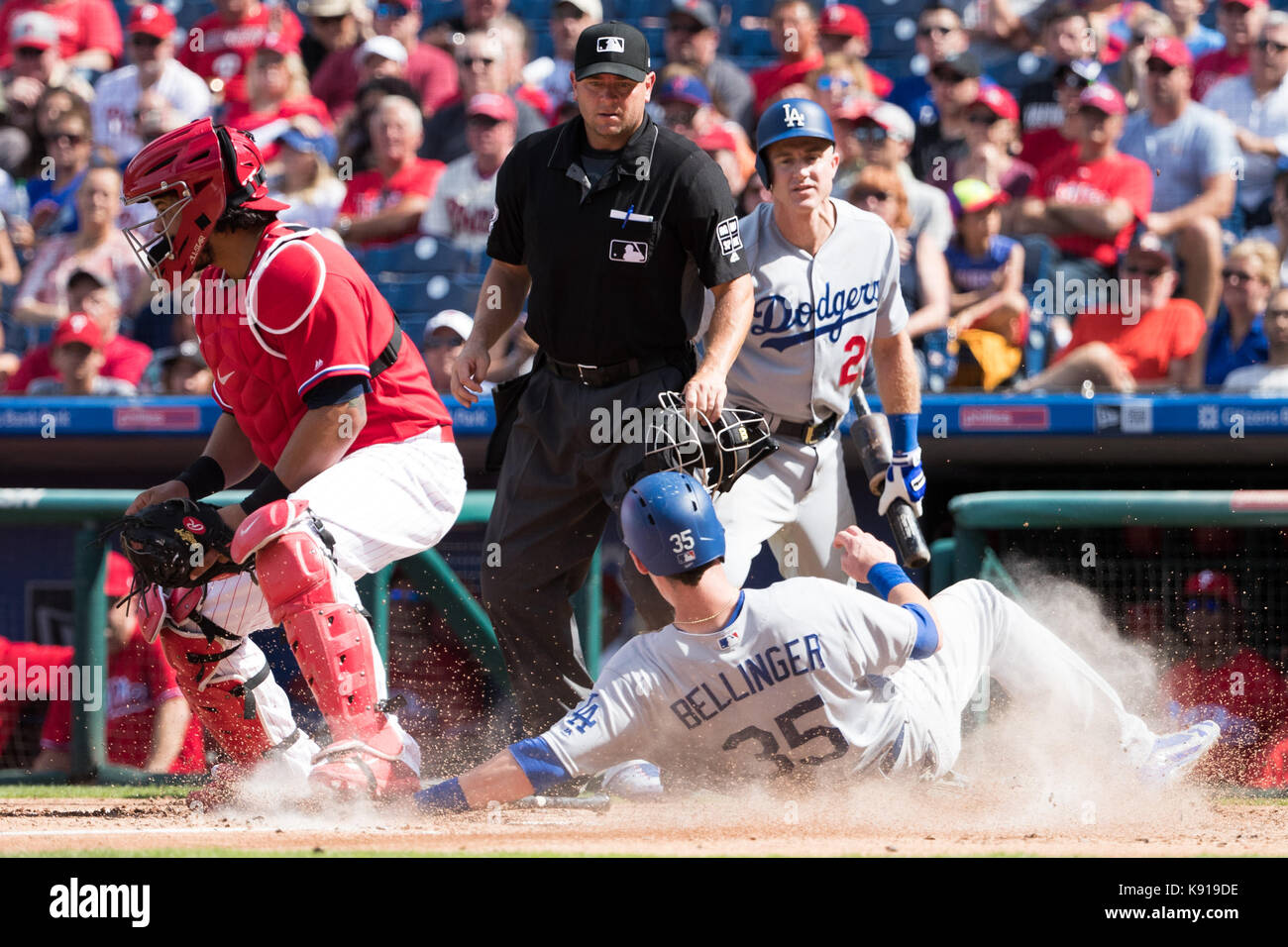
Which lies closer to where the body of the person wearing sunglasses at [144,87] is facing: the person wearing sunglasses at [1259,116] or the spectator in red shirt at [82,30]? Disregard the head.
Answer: the person wearing sunglasses

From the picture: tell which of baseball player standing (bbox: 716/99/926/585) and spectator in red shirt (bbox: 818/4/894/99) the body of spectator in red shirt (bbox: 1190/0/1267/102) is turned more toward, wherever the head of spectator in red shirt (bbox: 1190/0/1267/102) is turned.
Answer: the baseball player standing

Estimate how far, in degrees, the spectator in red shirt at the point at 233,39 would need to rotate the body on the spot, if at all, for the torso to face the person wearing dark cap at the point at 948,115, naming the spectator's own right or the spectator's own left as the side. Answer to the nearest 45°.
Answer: approximately 45° to the spectator's own left

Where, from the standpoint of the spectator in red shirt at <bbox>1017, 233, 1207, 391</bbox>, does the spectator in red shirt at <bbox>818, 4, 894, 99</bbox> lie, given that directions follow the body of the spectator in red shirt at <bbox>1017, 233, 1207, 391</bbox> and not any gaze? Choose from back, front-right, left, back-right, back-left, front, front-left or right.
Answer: back-right

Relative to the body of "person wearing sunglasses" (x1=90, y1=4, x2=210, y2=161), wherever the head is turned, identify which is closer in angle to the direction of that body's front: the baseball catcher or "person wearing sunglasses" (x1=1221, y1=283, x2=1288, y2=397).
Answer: the baseball catcher

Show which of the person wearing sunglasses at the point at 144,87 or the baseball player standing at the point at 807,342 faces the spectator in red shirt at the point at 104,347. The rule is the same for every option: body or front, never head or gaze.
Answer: the person wearing sunglasses

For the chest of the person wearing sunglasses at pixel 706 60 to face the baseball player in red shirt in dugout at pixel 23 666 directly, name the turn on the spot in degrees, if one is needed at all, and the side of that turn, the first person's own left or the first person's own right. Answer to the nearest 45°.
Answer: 0° — they already face them

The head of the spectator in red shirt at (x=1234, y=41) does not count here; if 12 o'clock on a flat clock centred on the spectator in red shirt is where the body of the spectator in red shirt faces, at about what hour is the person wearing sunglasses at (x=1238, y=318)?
The person wearing sunglasses is roughly at 12 o'clock from the spectator in red shirt.

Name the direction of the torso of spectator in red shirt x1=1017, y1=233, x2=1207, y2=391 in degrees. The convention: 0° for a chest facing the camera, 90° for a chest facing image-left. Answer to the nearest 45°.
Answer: approximately 0°

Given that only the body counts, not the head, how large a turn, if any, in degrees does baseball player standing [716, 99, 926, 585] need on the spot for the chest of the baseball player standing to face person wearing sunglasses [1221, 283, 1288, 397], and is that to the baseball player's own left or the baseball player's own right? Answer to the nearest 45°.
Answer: approximately 135° to the baseball player's own left

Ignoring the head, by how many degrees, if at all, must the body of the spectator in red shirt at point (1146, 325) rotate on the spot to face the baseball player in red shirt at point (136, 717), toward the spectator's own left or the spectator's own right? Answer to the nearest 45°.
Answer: approximately 45° to the spectator's own right

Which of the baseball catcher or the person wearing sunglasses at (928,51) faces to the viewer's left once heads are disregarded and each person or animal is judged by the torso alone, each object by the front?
the baseball catcher
